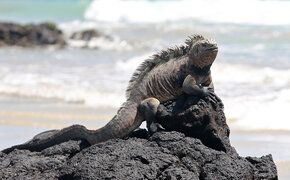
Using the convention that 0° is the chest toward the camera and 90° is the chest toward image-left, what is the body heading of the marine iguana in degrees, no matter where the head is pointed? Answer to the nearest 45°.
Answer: approximately 270°

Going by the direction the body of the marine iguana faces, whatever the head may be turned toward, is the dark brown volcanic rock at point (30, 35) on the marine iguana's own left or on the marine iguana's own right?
on the marine iguana's own left
